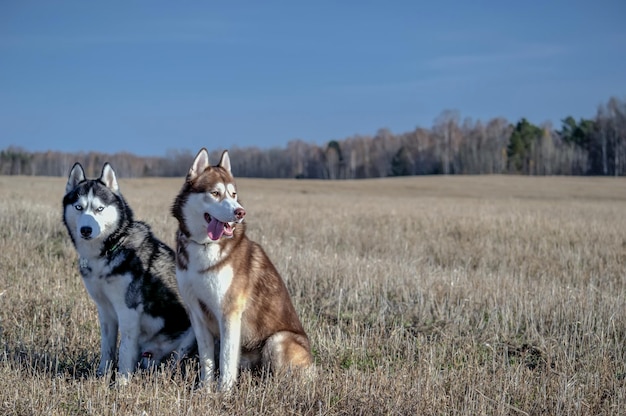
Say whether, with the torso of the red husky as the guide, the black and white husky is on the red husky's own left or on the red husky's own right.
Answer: on the red husky's own right

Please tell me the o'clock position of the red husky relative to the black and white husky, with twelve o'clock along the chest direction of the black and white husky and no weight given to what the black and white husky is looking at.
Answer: The red husky is roughly at 9 o'clock from the black and white husky.

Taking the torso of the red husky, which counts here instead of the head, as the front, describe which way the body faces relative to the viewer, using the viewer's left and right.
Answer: facing the viewer and to the left of the viewer

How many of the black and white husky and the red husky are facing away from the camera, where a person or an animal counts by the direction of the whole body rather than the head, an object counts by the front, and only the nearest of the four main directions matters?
0
